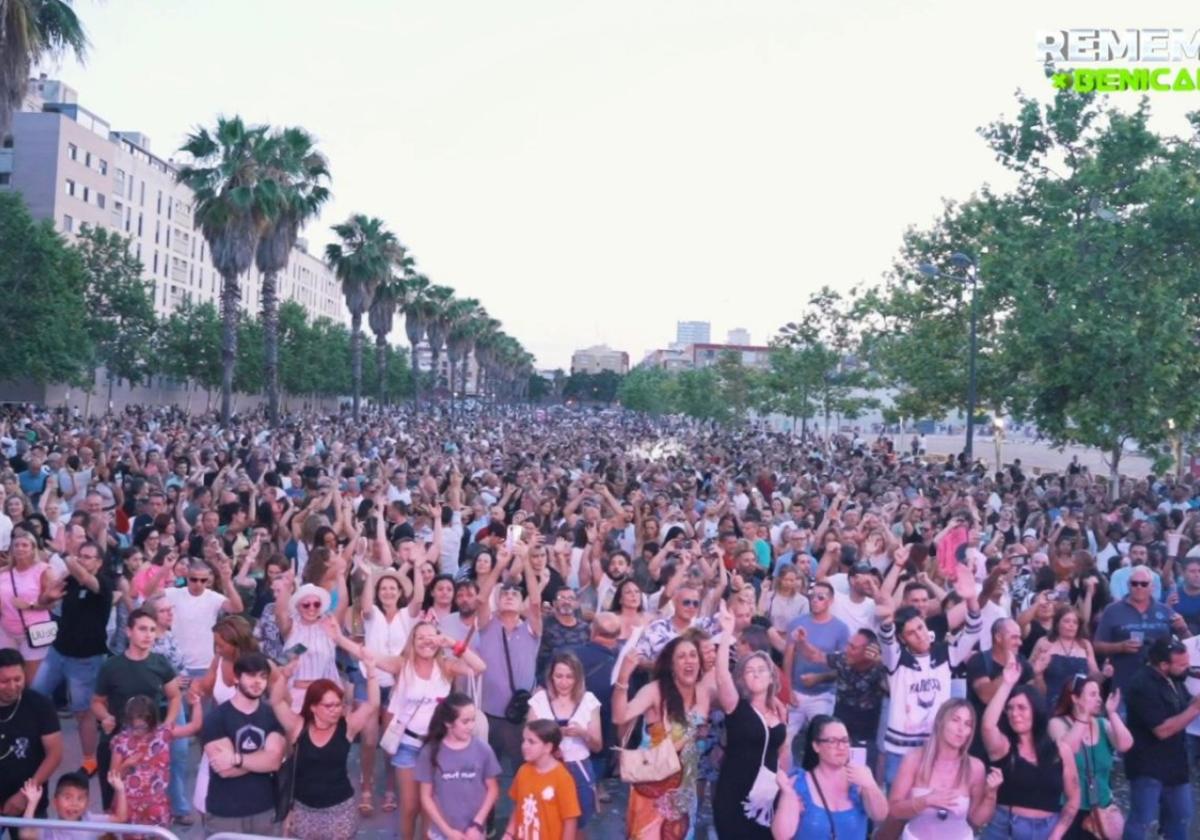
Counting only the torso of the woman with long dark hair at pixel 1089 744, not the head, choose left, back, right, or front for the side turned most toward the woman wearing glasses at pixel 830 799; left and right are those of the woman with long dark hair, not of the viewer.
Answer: right

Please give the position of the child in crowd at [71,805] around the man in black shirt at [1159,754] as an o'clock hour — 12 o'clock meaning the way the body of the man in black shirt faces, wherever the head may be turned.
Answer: The child in crowd is roughly at 3 o'clock from the man in black shirt.

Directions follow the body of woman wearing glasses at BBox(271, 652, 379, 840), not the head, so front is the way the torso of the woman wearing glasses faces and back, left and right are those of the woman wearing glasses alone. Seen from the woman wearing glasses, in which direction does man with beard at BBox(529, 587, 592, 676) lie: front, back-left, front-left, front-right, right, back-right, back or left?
back-left

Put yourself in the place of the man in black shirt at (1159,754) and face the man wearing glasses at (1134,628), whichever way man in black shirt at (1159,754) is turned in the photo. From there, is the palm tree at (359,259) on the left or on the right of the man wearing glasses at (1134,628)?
left

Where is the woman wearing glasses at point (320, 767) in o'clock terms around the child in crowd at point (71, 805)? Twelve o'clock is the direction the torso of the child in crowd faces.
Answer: The woman wearing glasses is roughly at 10 o'clock from the child in crowd.

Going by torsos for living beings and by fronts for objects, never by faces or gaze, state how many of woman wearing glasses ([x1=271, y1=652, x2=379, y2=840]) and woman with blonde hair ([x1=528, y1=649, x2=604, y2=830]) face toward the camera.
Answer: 2

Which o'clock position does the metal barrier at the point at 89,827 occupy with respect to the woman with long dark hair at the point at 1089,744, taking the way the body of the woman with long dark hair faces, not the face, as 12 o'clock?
The metal barrier is roughly at 3 o'clock from the woman with long dark hair.

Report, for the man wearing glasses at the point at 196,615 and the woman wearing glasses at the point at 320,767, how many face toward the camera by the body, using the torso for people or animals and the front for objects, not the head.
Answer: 2

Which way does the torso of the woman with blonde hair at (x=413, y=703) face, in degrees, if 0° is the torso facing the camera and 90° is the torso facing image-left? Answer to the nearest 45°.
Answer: approximately 0°
